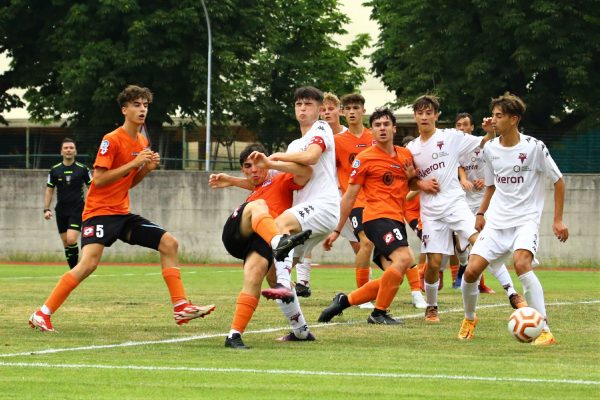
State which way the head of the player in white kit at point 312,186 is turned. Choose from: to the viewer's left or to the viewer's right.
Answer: to the viewer's left

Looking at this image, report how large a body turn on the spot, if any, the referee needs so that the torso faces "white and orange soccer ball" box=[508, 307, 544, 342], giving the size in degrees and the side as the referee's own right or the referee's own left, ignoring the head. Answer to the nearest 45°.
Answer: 0° — they already face it

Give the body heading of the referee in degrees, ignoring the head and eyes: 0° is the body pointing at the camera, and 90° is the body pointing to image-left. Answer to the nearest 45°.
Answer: approximately 0°

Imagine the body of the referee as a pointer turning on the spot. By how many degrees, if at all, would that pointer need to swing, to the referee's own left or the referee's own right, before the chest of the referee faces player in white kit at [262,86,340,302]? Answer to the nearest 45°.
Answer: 0° — they already face them
